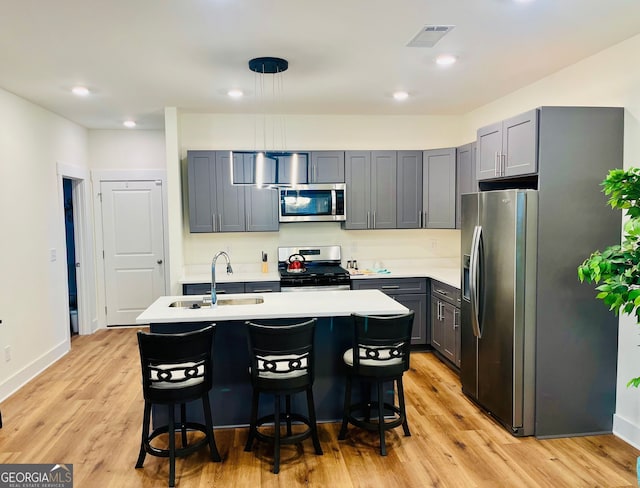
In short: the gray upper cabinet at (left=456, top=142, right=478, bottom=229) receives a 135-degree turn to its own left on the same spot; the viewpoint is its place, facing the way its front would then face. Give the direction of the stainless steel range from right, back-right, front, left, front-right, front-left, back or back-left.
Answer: back

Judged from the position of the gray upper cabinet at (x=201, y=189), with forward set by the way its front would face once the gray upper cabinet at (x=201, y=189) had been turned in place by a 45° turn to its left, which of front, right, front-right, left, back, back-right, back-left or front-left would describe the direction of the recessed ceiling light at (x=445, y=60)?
front

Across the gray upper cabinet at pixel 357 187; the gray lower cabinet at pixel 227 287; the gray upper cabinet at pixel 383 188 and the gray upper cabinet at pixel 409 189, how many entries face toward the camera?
4

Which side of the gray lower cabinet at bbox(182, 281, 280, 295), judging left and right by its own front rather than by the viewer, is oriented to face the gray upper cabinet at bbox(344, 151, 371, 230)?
left

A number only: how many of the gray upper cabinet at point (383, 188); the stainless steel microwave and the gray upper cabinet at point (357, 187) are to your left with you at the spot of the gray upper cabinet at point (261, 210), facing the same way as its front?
3

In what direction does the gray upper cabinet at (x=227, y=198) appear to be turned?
toward the camera

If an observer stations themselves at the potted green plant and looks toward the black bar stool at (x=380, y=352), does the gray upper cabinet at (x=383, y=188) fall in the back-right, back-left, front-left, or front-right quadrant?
front-right

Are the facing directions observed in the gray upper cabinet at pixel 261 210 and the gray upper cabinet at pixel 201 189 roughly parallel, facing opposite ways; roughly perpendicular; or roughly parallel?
roughly parallel

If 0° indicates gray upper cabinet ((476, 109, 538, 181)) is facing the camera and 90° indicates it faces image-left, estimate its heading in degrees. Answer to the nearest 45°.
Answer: approximately 45°

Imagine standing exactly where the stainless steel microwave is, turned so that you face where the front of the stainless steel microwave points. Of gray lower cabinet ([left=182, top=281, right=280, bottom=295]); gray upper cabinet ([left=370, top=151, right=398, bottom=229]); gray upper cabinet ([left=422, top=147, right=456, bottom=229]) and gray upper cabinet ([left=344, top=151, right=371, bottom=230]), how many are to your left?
3

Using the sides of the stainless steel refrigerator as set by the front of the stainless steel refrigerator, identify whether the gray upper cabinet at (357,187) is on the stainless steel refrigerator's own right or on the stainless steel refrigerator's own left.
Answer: on the stainless steel refrigerator's own right

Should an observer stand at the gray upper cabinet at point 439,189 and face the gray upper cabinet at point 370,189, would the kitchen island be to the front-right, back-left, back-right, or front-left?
front-left

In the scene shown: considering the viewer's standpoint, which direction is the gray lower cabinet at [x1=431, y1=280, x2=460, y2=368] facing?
facing the viewer and to the left of the viewer

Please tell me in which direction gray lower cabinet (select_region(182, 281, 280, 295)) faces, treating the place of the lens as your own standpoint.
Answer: facing the viewer

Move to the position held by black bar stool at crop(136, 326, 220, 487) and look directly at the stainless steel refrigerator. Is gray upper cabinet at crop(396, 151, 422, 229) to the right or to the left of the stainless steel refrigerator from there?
left

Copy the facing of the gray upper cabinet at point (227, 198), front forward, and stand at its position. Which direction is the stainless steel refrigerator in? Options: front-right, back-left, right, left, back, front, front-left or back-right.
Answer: front-left

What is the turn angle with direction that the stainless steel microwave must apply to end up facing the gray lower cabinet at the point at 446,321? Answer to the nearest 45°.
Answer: approximately 45° to its left
